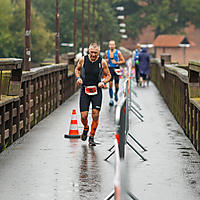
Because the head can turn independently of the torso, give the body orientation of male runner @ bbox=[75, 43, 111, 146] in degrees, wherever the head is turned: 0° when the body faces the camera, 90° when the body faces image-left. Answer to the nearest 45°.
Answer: approximately 0°
